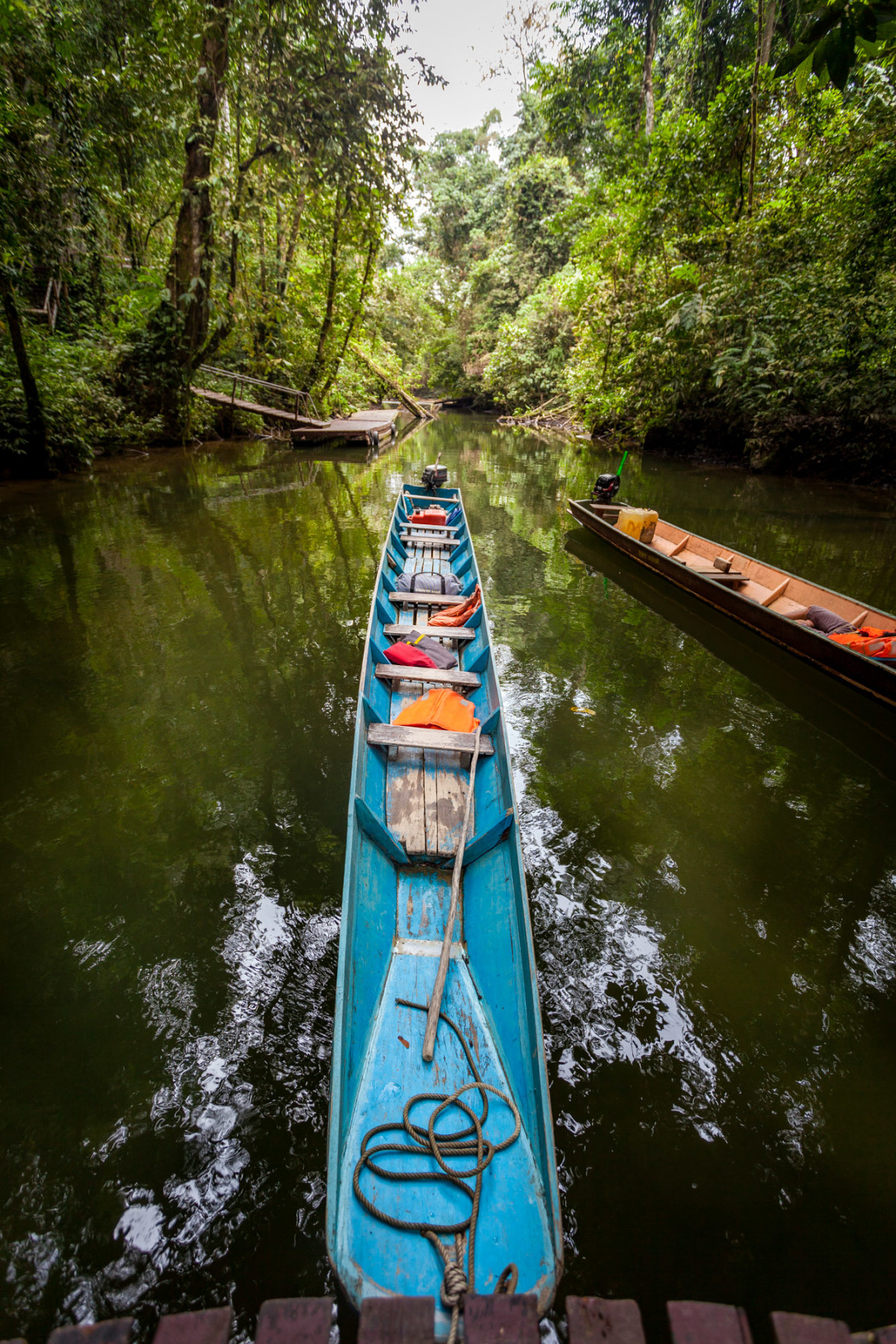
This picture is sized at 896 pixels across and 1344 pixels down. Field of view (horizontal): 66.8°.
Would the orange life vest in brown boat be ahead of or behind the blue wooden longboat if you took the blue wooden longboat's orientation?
behind

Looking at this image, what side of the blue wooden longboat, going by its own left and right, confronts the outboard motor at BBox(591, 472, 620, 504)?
back

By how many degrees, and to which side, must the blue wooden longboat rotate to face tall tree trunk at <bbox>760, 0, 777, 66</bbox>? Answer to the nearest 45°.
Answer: approximately 180°

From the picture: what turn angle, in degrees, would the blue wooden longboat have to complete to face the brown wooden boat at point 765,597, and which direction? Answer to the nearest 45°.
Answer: approximately 135° to its left

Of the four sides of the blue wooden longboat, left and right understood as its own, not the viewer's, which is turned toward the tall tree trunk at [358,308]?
back

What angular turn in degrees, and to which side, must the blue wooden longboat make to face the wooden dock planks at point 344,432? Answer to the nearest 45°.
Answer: approximately 180°

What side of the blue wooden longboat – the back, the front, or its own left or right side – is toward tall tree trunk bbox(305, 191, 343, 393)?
back

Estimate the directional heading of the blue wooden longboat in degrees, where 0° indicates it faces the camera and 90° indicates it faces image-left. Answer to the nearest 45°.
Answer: approximately 0°

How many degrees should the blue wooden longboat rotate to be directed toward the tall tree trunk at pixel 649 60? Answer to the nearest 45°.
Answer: approximately 180°

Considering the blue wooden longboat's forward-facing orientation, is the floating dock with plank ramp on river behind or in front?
behind
